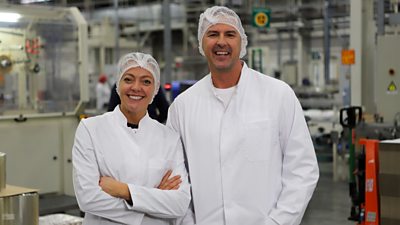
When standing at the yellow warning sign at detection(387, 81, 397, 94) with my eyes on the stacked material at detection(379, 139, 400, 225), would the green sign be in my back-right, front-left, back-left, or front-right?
back-right

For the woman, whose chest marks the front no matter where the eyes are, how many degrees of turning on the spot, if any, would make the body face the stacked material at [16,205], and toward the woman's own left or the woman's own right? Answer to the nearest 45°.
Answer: approximately 135° to the woman's own right

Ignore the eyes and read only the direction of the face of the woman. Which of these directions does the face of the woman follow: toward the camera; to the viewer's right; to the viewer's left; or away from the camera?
toward the camera

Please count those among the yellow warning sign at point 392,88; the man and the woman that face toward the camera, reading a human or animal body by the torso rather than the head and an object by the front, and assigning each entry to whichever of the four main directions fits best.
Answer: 3

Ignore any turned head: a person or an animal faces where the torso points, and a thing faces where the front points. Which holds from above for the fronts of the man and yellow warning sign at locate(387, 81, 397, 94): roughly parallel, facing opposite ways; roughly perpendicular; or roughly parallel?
roughly parallel

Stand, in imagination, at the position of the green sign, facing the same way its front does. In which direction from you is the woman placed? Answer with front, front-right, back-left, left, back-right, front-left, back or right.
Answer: front

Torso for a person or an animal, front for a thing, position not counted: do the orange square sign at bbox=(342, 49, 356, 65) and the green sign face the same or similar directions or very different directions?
same or similar directions

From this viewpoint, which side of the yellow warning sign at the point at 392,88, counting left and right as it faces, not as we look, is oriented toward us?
front

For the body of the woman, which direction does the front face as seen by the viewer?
toward the camera

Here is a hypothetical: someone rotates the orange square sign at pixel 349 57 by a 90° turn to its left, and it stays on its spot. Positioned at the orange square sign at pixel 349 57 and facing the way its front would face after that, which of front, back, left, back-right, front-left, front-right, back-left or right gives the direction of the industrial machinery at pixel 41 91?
back-right

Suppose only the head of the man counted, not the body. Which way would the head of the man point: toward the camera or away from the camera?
toward the camera

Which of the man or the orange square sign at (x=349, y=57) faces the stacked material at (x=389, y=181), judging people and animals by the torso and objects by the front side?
the orange square sign

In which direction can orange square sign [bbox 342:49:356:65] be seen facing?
toward the camera

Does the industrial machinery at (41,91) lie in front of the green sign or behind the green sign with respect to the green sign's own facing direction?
in front

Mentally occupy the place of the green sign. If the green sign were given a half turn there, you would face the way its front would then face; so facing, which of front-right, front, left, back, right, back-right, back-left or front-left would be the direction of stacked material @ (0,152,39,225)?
back
